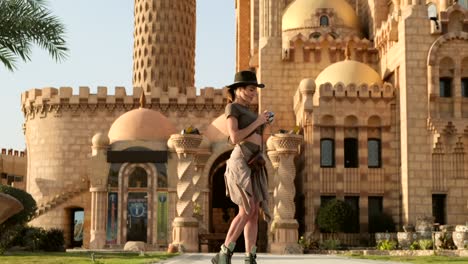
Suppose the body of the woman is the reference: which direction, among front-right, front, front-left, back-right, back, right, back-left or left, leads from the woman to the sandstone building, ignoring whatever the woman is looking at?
back-left

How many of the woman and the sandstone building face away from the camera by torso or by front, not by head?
0

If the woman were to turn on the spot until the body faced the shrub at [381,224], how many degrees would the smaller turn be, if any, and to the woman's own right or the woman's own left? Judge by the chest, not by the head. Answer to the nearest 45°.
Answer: approximately 135° to the woman's own left

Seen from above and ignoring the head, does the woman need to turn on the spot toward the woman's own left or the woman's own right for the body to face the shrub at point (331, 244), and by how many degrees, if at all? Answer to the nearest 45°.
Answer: approximately 135° to the woman's own left

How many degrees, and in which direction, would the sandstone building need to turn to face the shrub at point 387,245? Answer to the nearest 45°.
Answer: approximately 45° to its left

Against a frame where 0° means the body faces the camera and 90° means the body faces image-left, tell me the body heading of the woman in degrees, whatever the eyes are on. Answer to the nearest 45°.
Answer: approximately 315°

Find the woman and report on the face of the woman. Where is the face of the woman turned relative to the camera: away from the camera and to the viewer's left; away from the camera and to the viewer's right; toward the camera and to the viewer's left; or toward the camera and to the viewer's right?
toward the camera and to the viewer's right
